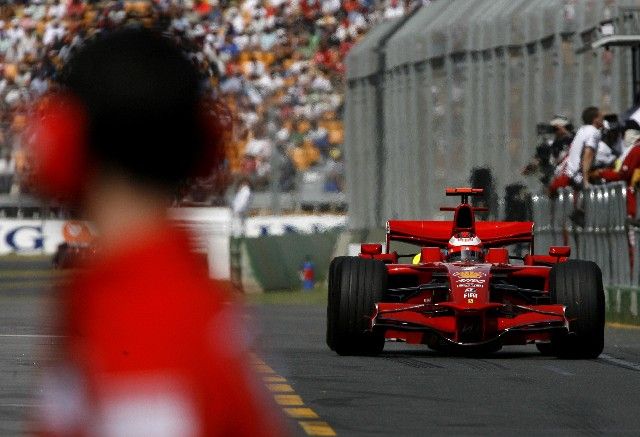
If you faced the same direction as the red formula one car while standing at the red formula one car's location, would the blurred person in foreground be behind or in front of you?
in front

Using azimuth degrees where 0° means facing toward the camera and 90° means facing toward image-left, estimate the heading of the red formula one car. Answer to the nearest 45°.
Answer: approximately 0°

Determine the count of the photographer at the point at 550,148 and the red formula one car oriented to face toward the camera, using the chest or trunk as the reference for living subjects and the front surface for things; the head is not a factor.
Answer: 1

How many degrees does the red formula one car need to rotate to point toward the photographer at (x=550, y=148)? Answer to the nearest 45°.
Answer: approximately 180°

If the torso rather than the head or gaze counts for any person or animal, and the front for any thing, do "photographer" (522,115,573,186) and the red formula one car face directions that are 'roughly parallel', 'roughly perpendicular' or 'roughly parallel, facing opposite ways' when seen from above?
roughly perpendicular

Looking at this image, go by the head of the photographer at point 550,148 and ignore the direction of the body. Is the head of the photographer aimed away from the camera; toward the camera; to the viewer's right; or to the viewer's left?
to the viewer's left

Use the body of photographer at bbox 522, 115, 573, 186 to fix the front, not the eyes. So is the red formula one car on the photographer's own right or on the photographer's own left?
on the photographer's own left

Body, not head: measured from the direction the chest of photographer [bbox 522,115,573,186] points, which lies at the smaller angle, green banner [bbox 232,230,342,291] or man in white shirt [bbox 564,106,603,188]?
the green banner

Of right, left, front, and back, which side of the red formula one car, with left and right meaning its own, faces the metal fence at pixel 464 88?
back

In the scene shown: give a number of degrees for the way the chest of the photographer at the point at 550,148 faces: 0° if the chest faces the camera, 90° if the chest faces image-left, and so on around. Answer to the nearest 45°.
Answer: approximately 90°
